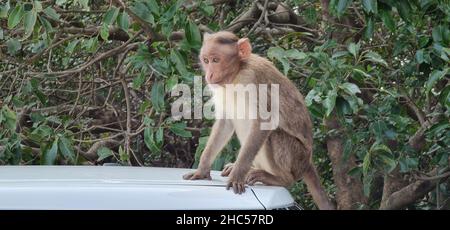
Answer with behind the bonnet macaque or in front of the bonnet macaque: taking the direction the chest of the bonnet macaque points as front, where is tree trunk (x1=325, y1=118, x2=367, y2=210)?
behind

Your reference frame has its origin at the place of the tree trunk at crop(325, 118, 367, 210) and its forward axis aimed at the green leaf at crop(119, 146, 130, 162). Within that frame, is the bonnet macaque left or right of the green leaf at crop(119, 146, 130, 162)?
left

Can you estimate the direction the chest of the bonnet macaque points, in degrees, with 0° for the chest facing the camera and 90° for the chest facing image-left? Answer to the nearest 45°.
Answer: approximately 45°

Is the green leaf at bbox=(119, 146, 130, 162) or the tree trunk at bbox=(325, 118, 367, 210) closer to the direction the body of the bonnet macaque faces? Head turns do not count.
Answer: the green leaf

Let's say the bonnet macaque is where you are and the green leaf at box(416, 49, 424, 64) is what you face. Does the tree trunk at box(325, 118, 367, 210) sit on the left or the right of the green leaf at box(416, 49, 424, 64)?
left

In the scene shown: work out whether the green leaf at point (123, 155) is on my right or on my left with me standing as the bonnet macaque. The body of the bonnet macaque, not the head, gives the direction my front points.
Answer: on my right

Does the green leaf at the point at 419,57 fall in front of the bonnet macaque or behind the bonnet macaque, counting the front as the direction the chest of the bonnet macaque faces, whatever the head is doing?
behind
